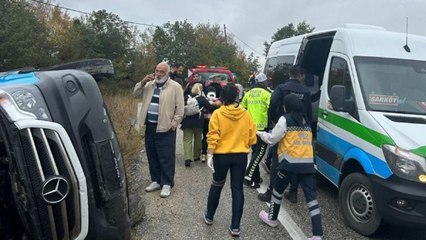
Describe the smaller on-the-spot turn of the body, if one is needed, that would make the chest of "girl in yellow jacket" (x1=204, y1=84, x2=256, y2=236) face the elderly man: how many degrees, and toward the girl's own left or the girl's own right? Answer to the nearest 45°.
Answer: approximately 45° to the girl's own left

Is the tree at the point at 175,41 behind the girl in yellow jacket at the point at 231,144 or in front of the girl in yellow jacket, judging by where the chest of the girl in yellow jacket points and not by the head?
in front

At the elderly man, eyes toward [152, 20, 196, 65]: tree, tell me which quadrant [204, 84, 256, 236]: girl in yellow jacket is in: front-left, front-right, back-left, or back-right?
back-right

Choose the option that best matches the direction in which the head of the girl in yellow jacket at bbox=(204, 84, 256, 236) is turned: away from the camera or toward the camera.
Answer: away from the camera

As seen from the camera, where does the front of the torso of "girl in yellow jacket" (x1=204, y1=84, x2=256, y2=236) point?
away from the camera
